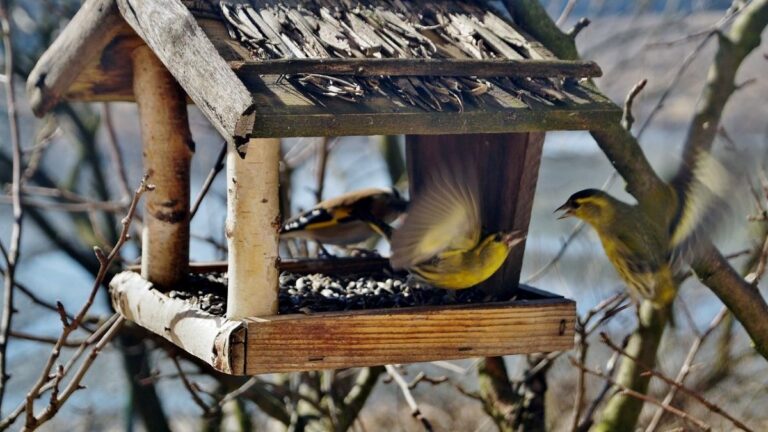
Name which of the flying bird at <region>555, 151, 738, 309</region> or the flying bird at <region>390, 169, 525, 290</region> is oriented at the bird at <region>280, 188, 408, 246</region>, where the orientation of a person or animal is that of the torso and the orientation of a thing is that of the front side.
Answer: the flying bird at <region>555, 151, 738, 309</region>

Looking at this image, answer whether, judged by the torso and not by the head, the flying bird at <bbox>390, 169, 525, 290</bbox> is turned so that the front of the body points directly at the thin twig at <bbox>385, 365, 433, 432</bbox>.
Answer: no

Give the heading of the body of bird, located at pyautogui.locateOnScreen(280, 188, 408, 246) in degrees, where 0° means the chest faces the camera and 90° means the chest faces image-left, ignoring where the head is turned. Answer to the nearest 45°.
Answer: approximately 270°

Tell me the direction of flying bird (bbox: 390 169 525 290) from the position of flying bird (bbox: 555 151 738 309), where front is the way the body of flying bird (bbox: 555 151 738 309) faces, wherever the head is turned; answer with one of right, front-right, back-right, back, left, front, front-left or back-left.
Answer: front-left

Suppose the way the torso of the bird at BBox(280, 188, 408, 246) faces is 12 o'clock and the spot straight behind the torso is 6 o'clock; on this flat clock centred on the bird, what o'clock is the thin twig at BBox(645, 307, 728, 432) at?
The thin twig is roughly at 12 o'clock from the bird.

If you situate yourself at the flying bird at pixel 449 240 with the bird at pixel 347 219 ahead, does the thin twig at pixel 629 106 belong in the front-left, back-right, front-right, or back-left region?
back-right

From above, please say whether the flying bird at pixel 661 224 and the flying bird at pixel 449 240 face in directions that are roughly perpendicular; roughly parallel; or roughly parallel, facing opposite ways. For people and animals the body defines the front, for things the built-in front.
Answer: roughly parallel, facing opposite ways

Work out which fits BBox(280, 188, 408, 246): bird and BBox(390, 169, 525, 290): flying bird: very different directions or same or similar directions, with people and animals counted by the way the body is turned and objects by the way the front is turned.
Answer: same or similar directions

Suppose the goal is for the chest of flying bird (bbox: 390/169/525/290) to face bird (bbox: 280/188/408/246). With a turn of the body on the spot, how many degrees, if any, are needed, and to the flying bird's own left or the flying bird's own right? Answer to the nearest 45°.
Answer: approximately 135° to the flying bird's own left

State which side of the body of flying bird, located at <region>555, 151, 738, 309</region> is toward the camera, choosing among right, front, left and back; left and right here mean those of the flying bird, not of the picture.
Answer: left

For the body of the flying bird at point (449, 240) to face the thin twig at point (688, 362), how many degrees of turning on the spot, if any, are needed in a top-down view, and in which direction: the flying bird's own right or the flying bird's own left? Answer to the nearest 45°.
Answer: approximately 45° to the flying bird's own left

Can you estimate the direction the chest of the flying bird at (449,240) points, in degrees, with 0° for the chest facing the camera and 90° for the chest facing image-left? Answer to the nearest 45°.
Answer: approximately 270°

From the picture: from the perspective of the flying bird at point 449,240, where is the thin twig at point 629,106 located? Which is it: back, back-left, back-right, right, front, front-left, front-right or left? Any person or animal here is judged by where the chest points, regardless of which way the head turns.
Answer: front
